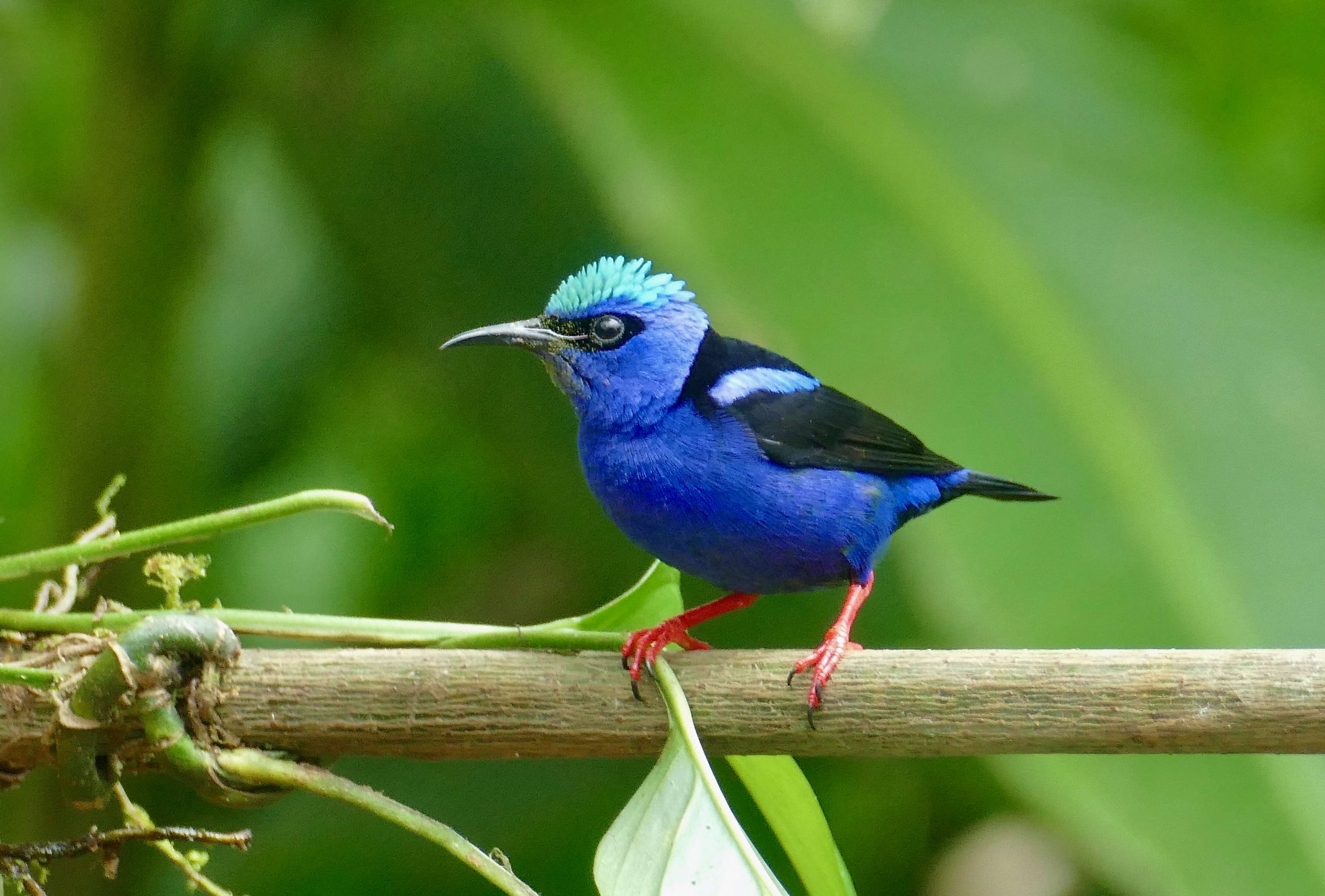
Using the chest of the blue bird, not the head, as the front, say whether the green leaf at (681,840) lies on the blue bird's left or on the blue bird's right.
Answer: on the blue bird's left

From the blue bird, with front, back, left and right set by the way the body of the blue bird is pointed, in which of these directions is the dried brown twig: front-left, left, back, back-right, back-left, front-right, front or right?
front-left

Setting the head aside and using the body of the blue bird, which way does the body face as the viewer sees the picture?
to the viewer's left
